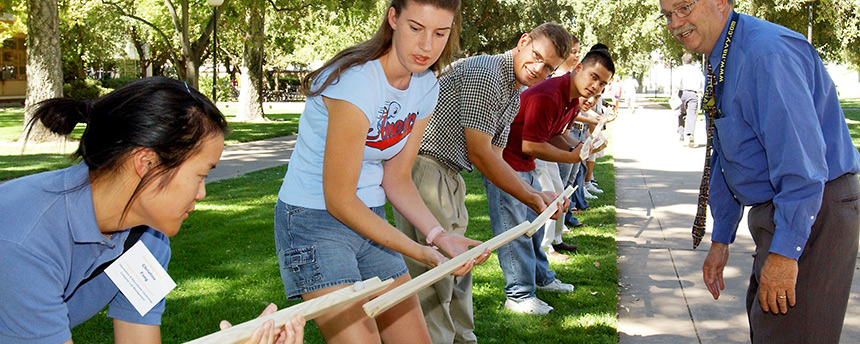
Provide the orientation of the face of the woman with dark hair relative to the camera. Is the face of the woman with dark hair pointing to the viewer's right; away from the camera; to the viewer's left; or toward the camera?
to the viewer's right

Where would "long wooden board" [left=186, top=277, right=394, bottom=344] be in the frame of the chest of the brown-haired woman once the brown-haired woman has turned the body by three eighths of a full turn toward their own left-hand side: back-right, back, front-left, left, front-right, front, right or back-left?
back

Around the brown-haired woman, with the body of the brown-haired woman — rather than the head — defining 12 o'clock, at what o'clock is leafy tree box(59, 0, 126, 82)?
The leafy tree is roughly at 7 o'clock from the brown-haired woman.

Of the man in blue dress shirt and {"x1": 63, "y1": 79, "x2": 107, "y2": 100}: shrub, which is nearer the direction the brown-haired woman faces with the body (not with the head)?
the man in blue dress shirt

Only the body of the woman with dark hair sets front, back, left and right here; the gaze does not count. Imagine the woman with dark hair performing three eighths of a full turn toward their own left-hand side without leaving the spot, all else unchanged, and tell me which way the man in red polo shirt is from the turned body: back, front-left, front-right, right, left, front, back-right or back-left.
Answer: right

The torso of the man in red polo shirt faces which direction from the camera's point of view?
to the viewer's right

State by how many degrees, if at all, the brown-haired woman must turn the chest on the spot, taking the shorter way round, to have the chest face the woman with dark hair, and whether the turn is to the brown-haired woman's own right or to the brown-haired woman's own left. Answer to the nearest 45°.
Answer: approximately 90° to the brown-haired woman's own right

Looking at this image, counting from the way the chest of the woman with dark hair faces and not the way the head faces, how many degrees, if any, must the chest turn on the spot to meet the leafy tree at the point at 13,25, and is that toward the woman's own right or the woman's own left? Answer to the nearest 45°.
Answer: approximately 90° to the woman's own left

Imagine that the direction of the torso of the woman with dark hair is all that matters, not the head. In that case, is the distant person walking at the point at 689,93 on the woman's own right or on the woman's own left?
on the woman's own left

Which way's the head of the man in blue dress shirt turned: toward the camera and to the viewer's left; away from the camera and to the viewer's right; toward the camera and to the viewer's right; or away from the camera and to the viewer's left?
toward the camera and to the viewer's left

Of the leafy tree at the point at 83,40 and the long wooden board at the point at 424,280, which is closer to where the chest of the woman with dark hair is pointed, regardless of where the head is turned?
the long wooden board

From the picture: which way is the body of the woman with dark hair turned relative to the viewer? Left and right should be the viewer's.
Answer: facing to the right of the viewer
